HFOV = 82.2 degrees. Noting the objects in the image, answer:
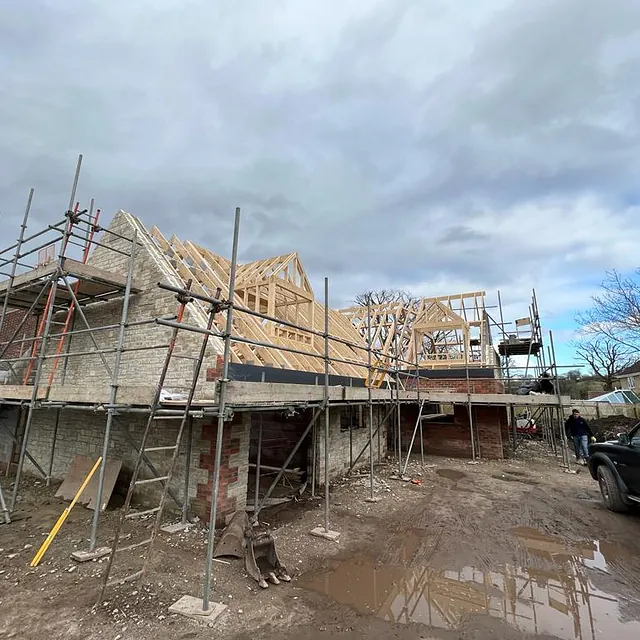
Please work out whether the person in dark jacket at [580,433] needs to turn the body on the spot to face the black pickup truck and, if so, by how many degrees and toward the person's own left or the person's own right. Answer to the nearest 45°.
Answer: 0° — they already face it

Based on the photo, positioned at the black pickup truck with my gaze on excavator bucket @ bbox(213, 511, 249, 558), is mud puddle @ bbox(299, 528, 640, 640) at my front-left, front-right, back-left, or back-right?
front-left

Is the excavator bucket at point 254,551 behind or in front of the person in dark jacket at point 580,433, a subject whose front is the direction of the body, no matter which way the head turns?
in front

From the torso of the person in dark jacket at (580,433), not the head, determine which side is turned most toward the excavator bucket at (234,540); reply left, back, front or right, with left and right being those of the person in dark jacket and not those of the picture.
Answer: front

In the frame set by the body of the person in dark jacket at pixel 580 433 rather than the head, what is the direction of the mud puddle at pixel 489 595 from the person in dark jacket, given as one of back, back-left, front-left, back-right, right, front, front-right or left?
front

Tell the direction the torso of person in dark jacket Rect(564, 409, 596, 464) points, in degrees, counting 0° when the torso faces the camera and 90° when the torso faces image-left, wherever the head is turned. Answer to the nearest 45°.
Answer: approximately 0°
